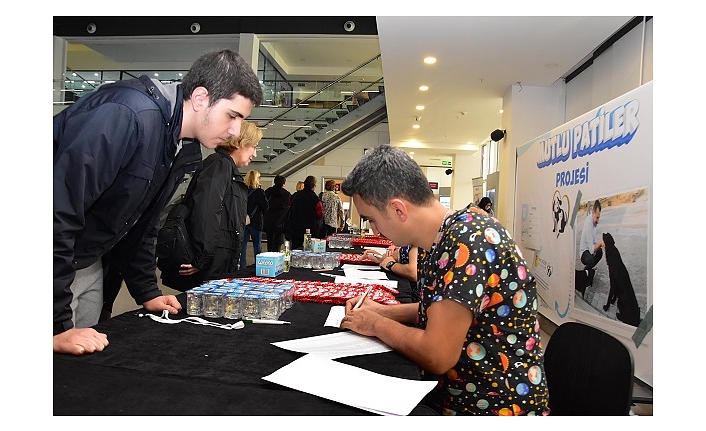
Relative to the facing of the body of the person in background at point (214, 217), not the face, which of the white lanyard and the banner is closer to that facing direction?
the banner

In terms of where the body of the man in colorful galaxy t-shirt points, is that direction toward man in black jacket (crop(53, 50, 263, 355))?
yes

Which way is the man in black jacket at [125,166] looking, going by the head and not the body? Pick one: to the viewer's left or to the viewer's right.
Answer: to the viewer's right

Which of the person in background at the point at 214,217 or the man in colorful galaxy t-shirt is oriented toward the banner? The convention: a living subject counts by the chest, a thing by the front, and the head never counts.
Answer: the person in background

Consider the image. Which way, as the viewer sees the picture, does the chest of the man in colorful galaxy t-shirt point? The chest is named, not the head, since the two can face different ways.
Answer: to the viewer's left

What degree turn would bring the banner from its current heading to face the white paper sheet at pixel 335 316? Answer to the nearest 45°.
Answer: approximately 45° to its left

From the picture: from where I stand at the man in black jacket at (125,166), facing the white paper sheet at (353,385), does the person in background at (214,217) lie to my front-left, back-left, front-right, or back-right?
back-left

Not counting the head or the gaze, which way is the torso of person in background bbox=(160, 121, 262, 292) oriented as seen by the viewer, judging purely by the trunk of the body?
to the viewer's right

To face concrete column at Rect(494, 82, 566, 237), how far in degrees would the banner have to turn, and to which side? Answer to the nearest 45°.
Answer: approximately 135° to its right

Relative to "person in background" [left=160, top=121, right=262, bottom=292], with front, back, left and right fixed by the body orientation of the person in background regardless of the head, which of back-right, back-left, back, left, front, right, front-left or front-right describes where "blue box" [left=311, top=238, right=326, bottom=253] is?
front-left

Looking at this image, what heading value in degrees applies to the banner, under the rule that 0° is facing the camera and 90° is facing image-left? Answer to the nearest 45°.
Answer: approximately 45°

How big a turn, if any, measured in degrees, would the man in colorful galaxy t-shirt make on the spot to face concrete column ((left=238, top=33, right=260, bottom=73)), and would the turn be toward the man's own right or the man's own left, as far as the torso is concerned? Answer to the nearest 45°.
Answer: approximately 45° to the man's own right

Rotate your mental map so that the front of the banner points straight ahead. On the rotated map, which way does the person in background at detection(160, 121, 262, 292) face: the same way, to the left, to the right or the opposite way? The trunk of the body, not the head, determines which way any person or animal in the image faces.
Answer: the opposite way

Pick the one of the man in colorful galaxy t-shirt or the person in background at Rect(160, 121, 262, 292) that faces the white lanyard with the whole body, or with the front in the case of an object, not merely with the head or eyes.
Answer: the man in colorful galaxy t-shirt

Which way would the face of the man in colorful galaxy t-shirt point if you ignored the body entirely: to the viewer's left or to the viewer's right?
to the viewer's left
